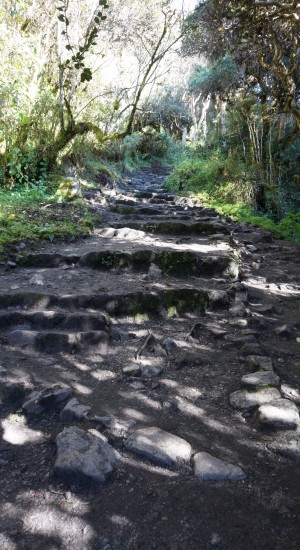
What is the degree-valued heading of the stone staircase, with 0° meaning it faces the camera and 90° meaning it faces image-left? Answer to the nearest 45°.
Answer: approximately 0°

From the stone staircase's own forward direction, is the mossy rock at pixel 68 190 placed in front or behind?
behind

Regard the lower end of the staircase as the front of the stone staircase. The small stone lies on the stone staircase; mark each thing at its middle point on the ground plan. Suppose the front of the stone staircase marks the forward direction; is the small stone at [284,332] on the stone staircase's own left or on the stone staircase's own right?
on the stone staircase's own left
